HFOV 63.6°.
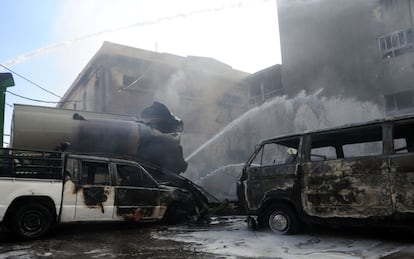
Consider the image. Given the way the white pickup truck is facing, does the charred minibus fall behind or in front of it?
in front

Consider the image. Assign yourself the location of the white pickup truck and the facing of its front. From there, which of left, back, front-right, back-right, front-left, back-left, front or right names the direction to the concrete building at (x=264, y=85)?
front-left

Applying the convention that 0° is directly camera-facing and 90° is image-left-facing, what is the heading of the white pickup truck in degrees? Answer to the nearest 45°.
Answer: approximately 270°
